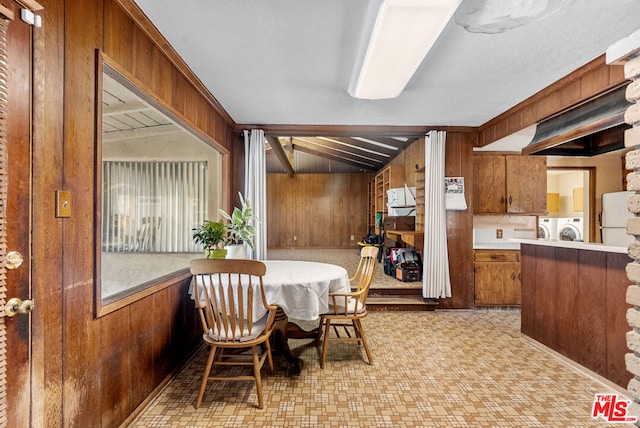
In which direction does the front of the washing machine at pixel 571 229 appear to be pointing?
toward the camera

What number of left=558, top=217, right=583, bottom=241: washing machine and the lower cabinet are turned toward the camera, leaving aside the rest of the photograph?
2

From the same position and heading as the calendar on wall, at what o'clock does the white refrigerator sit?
The white refrigerator is roughly at 8 o'clock from the calendar on wall.

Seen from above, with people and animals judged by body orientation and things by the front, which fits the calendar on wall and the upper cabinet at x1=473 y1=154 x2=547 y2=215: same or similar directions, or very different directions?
same or similar directions

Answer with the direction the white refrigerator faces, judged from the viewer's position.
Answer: facing the viewer and to the left of the viewer

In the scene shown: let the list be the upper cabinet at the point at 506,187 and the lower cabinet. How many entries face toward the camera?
2

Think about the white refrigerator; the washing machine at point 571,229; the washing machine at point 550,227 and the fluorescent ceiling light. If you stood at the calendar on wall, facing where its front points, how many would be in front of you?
1

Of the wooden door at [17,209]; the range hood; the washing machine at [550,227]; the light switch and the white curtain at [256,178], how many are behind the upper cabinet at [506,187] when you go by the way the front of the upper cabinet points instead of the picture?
1

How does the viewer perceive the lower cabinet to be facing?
facing the viewer

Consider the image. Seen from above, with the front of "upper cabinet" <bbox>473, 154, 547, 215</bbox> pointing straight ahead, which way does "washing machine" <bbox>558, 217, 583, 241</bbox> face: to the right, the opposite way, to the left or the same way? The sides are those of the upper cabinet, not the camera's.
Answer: the same way

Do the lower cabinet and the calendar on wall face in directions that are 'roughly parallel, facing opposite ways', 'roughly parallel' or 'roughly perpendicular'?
roughly parallel

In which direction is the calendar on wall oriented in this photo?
toward the camera

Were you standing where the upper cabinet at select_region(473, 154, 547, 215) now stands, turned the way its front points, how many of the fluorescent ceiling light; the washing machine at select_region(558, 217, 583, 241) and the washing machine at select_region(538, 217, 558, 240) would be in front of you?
1

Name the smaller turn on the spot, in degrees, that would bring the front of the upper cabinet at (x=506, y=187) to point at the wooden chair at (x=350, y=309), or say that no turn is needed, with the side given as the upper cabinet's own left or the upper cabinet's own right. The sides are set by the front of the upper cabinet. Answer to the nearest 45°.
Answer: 0° — it already faces it

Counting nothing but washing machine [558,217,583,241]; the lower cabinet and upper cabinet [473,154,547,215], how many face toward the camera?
3

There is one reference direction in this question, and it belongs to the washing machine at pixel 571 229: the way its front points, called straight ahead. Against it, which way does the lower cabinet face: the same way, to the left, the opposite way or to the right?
the same way
